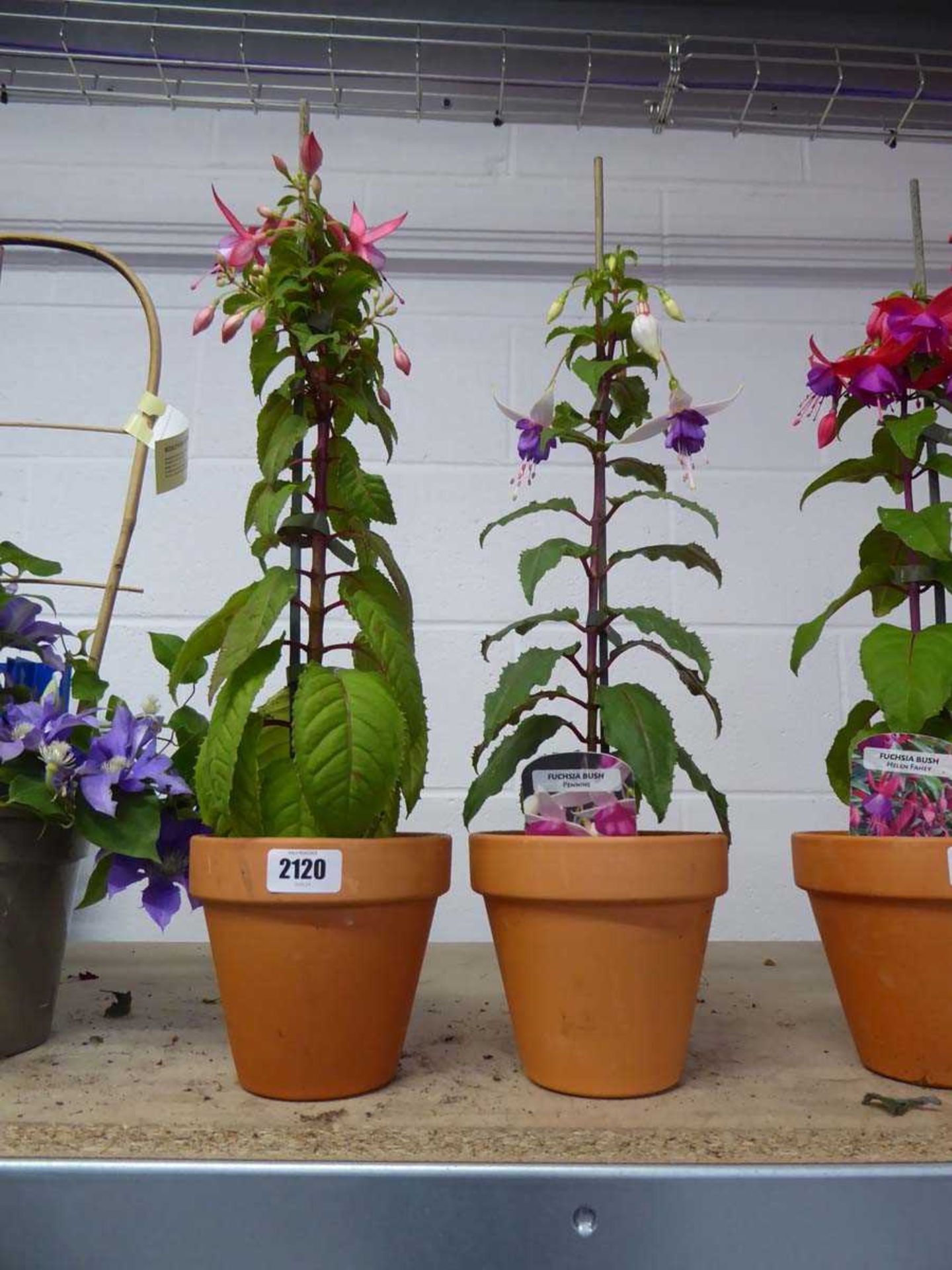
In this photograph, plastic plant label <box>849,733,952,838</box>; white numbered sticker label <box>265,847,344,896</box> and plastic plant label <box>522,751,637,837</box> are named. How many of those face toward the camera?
3

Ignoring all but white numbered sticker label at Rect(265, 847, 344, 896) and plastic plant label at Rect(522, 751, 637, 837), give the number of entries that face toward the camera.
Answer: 2

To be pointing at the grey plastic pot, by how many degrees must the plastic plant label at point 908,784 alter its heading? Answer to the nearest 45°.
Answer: approximately 90° to its right

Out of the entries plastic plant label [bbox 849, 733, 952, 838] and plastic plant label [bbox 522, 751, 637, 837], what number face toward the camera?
2

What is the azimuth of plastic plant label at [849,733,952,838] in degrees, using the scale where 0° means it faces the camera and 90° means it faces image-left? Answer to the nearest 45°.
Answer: approximately 0°
